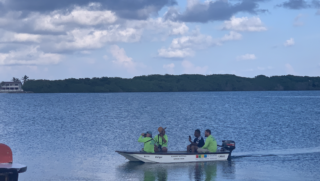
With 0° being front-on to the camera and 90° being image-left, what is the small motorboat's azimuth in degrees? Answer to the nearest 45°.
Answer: approximately 90°
